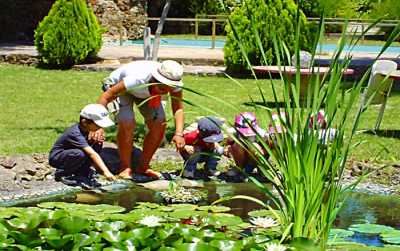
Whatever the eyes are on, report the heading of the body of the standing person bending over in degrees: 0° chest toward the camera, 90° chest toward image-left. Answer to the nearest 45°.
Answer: approximately 315°

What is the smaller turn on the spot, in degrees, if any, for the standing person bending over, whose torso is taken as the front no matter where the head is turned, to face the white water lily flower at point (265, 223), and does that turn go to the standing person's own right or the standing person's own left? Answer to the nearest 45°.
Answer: approximately 45° to the standing person's own right

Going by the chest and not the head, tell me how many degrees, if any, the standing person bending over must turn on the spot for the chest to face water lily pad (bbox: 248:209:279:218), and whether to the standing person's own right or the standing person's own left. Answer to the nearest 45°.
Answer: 0° — they already face it

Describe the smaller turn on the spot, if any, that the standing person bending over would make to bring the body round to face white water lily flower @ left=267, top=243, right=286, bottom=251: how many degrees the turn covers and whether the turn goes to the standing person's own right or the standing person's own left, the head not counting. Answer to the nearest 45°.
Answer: approximately 45° to the standing person's own right
